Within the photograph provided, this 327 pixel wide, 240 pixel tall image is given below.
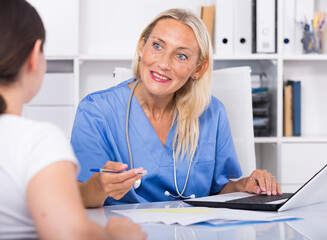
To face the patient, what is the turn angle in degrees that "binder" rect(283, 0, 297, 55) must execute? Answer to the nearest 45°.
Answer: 0° — it already faces them

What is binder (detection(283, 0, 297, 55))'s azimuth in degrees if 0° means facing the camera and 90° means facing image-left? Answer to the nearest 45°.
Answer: approximately 0°

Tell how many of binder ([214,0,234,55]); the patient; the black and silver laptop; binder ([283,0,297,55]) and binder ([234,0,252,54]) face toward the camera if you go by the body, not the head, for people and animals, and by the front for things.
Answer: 3

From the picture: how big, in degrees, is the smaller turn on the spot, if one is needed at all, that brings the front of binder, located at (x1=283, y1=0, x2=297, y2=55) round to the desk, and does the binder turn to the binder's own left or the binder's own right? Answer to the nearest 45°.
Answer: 0° — it already faces it

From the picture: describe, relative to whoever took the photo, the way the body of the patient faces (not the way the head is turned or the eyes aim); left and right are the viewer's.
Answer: facing away from the viewer and to the right of the viewer

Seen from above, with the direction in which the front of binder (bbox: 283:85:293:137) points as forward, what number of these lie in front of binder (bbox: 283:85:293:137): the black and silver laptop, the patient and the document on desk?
3

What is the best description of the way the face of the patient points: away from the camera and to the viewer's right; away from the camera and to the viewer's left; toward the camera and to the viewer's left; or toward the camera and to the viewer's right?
away from the camera and to the viewer's right

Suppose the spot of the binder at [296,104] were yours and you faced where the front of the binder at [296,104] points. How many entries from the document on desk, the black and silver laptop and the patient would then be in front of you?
3

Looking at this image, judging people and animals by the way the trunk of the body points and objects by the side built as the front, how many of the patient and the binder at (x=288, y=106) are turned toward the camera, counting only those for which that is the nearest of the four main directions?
1

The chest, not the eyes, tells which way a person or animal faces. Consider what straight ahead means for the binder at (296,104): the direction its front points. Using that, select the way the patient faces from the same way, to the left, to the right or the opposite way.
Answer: the opposite way
